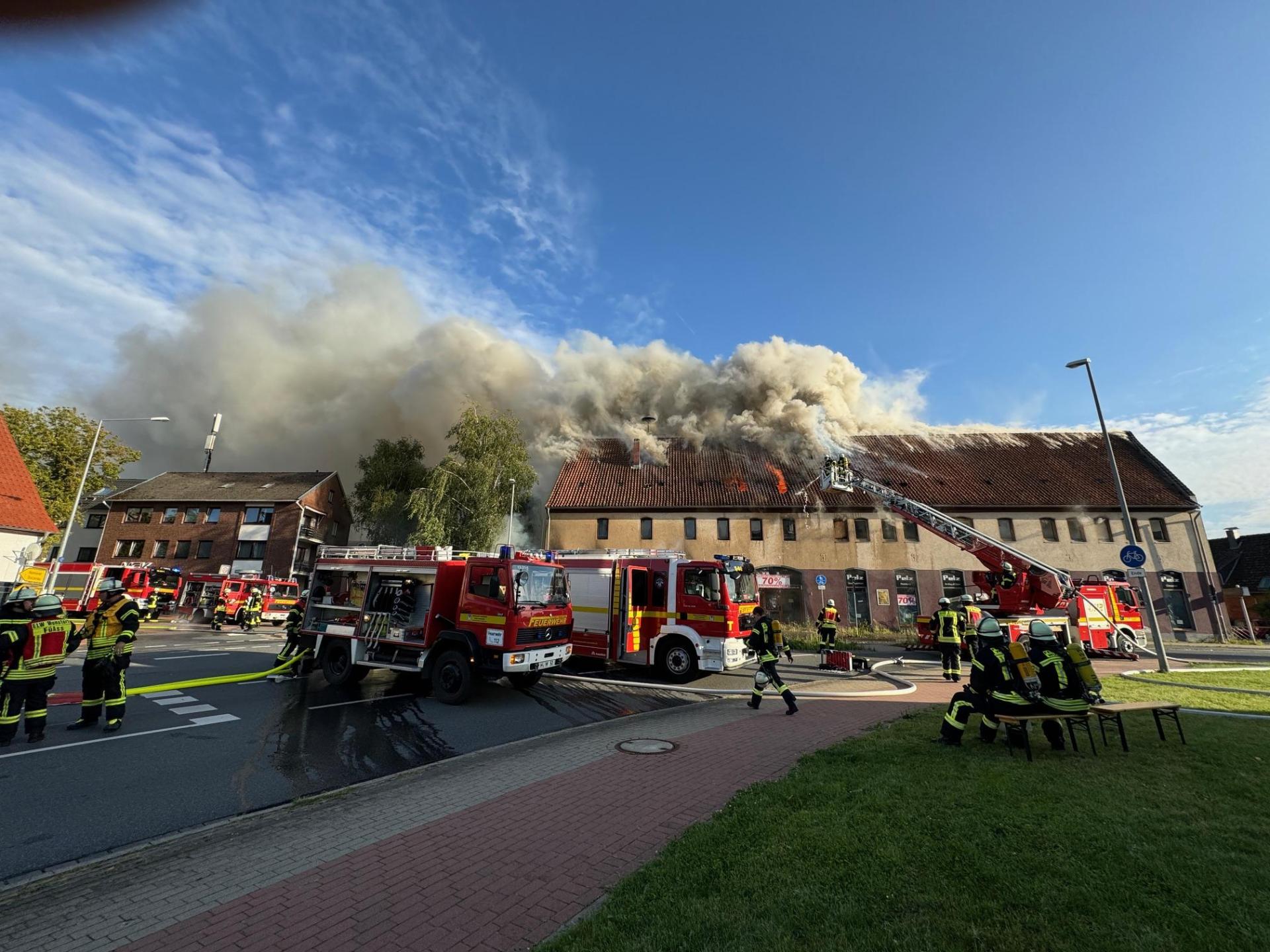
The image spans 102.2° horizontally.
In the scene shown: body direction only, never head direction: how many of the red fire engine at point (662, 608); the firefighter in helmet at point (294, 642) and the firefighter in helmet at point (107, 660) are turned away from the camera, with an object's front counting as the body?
0

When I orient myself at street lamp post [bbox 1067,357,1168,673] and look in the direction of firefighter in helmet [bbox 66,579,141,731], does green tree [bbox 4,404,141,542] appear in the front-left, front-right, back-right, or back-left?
front-right

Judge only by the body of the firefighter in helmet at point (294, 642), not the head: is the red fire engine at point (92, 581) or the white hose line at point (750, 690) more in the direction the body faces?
the white hose line

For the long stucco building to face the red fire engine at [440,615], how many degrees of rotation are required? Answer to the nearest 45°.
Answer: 0° — it already faces it

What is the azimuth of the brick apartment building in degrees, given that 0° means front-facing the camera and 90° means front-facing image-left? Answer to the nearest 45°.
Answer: approximately 0°

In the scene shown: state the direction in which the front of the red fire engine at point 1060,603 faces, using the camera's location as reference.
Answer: facing to the right of the viewer

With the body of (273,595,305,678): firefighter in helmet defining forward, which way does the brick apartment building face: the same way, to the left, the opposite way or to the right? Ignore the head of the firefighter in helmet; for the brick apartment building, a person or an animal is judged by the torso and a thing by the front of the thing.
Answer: to the right

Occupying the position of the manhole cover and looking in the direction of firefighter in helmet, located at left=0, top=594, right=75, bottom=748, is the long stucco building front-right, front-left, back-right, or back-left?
back-right

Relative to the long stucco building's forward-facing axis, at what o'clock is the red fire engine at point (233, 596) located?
The red fire engine is roughly at 2 o'clock from the long stucco building.

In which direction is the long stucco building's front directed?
toward the camera

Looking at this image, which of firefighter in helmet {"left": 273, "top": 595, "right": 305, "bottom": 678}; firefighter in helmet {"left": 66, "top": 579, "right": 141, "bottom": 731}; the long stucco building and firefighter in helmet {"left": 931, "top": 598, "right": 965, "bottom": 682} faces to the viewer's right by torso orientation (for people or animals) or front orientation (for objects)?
firefighter in helmet {"left": 273, "top": 595, "right": 305, "bottom": 678}

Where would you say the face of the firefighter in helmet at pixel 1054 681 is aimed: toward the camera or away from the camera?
away from the camera

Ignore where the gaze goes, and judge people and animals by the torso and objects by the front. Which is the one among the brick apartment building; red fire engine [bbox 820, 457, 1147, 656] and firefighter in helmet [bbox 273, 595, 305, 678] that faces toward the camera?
the brick apartment building

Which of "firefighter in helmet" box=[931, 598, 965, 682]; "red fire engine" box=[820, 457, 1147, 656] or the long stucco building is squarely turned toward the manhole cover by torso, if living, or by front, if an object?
the long stucco building

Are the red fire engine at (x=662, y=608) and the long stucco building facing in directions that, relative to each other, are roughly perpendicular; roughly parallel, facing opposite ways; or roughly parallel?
roughly perpendicular

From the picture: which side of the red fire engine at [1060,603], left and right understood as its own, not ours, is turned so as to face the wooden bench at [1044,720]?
right

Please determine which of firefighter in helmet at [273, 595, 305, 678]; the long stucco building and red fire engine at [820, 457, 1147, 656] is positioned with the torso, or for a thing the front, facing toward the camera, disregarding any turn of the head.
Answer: the long stucco building
